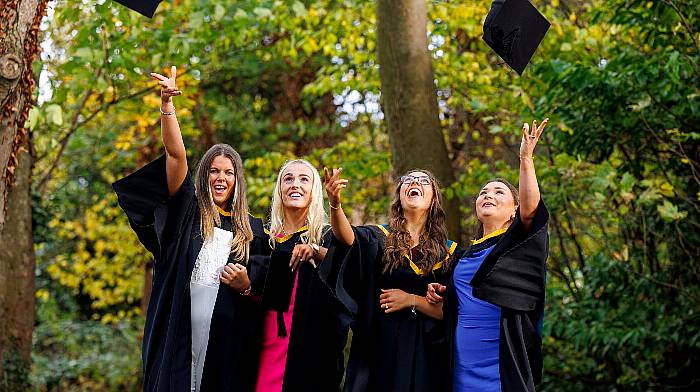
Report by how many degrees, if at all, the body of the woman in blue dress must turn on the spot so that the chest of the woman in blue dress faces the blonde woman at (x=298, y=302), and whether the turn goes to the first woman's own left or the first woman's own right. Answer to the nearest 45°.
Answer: approximately 45° to the first woman's own right

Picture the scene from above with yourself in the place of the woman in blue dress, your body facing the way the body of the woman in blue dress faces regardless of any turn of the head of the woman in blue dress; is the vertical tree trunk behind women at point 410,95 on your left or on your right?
on your right

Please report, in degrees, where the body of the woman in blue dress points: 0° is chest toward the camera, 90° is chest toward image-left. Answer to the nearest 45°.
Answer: approximately 45°

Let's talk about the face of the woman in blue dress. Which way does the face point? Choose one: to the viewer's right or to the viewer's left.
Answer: to the viewer's left

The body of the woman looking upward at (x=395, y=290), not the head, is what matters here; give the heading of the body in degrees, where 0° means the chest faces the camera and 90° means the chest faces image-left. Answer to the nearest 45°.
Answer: approximately 0°

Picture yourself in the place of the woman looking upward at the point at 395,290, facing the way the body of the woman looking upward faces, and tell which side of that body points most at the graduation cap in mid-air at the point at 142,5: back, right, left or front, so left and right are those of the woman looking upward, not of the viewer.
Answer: right

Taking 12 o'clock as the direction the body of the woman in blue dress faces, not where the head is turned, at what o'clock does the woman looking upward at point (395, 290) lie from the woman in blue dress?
The woman looking upward is roughly at 2 o'clock from the woman in blue dress.

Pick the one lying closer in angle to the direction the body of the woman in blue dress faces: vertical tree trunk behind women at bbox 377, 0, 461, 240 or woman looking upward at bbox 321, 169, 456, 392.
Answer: the woman looking upward

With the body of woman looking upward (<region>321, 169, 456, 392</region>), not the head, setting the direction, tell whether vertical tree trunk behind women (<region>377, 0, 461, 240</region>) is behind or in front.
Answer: behind

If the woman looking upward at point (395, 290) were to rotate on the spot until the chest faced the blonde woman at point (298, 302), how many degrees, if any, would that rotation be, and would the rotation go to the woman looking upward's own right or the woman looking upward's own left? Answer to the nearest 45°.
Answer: approximately 90° to the woman looking upward's own right
